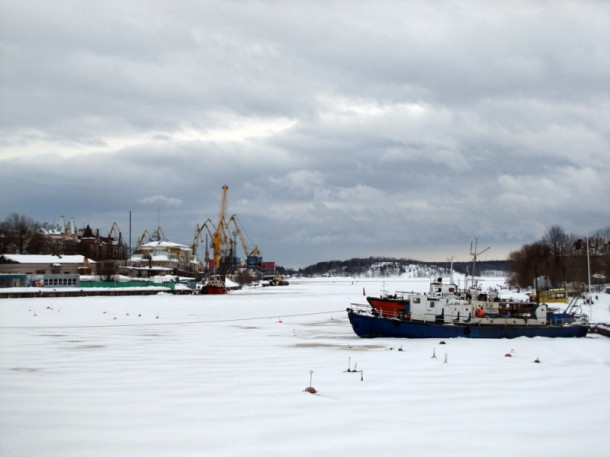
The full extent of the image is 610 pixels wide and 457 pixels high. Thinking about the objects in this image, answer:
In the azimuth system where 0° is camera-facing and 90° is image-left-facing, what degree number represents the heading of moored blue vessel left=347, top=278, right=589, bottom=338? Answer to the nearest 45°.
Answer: approximately 90°
